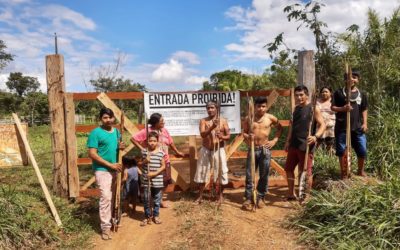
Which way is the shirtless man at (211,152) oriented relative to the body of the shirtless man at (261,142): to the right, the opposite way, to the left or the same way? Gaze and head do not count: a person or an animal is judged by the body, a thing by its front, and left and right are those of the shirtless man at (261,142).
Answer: the same way

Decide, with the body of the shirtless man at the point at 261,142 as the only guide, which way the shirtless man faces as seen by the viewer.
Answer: toward the camera

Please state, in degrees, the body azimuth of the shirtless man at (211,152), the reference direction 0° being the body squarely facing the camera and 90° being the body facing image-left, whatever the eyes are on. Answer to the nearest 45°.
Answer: approximately 0°

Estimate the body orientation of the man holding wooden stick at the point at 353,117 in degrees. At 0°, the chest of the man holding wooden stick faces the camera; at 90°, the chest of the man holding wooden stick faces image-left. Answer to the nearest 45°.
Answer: approximately 0°

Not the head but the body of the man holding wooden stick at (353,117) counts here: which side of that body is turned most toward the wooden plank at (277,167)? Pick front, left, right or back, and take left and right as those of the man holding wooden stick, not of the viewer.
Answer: right

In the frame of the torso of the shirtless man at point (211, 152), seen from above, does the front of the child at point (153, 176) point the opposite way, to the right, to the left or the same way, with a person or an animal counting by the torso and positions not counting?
the same way

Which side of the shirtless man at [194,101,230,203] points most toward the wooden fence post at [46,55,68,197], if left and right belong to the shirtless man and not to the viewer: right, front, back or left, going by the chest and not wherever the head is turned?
right

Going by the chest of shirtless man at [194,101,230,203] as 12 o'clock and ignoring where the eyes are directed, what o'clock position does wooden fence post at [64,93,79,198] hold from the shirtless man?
The wooden fence post is roughly at 3 o'clock from the shirtless man.

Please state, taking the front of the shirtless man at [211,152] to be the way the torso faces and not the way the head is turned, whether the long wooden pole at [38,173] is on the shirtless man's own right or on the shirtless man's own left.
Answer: on the shirtless man's own right

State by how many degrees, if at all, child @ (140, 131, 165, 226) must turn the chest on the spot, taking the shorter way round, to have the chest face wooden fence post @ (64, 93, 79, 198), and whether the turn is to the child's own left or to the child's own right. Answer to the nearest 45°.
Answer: approximately 135° to the child's own right

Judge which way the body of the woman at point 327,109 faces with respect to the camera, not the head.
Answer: toward the camera

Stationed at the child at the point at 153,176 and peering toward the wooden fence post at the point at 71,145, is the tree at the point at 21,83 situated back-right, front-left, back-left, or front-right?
front-right

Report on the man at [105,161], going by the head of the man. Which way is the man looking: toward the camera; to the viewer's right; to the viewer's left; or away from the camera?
toward the camera

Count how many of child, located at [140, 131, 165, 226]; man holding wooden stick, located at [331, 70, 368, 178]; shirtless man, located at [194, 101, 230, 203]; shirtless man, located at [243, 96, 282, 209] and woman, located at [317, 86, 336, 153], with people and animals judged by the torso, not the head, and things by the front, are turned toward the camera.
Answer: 5

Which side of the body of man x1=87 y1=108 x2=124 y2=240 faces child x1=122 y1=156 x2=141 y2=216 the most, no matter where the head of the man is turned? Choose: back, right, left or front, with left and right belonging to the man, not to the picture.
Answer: left
